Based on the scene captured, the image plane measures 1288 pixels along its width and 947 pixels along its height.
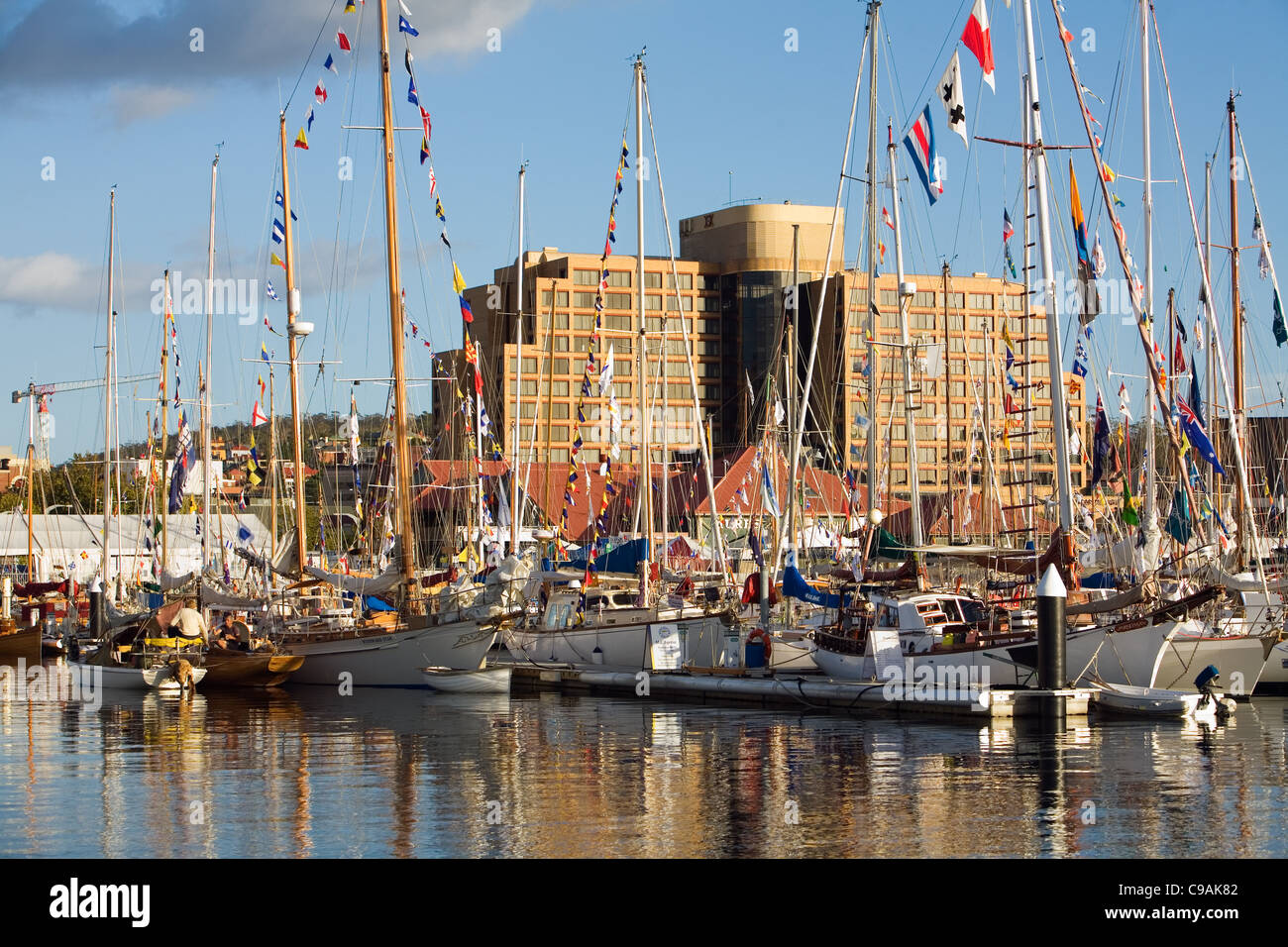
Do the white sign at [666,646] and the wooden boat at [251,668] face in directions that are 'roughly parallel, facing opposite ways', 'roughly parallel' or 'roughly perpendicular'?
roughly perpendicular

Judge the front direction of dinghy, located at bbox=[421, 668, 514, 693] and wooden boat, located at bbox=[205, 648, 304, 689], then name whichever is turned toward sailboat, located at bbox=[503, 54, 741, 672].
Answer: the wooden boat

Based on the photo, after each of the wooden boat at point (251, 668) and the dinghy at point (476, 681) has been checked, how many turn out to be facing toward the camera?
0

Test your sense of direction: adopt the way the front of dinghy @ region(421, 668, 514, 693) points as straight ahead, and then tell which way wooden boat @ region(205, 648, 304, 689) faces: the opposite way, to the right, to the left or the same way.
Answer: the opposite way

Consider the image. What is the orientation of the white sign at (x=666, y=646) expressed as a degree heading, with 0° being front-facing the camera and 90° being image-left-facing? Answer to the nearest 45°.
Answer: approximately 0°

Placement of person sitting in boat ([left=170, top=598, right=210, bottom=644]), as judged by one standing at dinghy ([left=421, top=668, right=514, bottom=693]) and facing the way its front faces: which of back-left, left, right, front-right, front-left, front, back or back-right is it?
front-right

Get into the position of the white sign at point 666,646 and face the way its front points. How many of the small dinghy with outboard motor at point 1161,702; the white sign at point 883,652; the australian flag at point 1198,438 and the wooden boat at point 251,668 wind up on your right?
1

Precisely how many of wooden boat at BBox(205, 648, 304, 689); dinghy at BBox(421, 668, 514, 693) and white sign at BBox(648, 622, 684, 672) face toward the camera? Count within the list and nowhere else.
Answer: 1

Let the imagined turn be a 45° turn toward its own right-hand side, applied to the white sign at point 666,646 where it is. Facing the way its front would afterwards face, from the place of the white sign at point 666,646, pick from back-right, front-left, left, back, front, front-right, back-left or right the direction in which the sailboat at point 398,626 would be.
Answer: front-right

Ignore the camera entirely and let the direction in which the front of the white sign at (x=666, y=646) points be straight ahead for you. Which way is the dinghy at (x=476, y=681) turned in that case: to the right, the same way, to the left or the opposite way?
to the right

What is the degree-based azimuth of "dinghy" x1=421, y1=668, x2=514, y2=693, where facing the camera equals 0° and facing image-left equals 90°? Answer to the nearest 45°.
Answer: approximately 90°

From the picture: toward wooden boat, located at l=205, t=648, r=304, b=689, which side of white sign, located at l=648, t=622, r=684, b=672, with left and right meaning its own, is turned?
right

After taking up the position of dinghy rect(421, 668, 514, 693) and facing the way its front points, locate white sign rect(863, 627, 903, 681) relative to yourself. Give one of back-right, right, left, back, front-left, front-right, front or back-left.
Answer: back-left

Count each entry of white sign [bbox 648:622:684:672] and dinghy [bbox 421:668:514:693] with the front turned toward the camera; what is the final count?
1

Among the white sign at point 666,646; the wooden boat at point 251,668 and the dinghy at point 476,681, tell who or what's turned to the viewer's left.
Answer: the dinghy

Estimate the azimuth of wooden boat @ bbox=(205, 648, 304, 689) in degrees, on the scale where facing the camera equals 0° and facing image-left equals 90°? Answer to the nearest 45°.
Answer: approximately 270°

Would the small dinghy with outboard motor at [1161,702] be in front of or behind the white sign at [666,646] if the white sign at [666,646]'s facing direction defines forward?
in front
